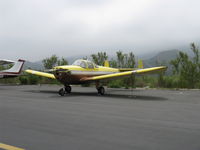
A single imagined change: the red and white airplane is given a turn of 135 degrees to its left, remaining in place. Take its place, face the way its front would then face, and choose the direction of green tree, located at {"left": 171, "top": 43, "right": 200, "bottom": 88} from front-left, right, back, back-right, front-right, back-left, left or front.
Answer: front

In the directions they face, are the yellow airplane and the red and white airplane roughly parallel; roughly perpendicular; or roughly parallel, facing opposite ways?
roughly parallel

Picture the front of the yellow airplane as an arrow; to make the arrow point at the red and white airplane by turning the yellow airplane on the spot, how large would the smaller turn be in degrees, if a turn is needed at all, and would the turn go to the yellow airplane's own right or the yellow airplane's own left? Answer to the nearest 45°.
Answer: approximately 90° to the yellow airplane's own right

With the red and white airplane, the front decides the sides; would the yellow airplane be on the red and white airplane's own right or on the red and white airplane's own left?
on the red and white airplane's own left

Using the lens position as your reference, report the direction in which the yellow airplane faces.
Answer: facing the viewer and to the left of the viewer

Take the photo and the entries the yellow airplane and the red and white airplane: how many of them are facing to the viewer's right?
0

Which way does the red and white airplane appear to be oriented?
to the viewer's left

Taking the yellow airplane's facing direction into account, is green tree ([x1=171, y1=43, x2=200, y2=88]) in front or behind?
behind
